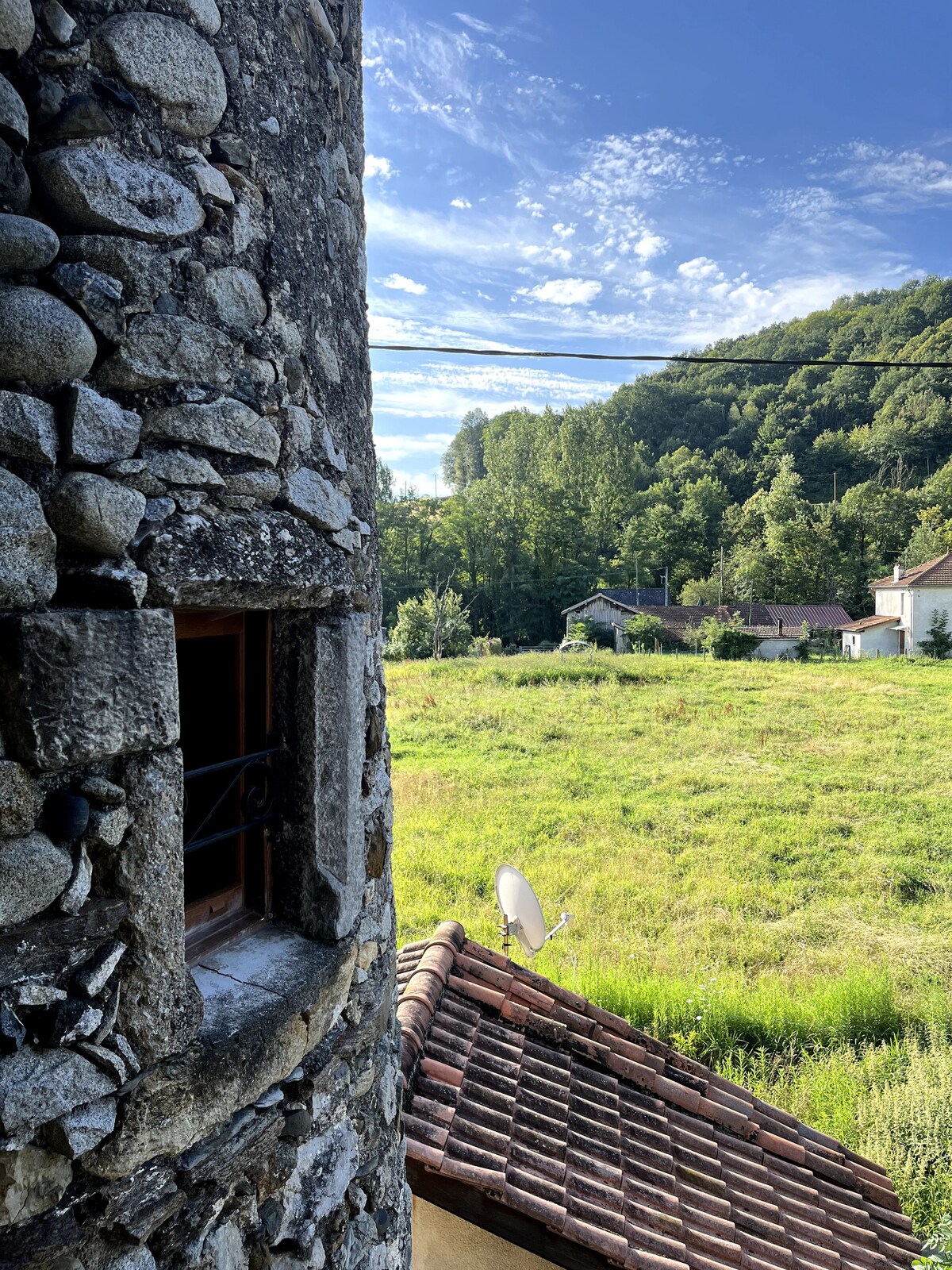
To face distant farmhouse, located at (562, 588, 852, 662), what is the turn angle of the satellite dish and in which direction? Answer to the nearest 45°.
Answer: approximately 45° to its left

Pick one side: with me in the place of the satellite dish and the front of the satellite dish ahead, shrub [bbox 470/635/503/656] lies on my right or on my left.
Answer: on my left

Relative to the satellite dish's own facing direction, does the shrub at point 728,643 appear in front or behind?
in front

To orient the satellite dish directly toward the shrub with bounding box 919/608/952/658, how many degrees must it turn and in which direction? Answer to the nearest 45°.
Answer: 0° — it already faces it

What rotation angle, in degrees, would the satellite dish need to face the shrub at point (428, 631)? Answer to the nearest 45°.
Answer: approximately 45° to its left

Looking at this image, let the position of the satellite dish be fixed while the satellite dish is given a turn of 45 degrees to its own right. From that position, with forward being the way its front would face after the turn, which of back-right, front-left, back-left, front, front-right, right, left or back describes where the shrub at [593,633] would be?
left

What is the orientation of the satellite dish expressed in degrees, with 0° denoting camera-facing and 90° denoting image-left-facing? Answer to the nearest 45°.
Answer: approximately 225°

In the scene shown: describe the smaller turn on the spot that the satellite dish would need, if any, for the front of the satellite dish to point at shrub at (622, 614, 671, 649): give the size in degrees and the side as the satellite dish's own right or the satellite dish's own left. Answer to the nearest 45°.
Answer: approximately 45° to the satellite dish's own left

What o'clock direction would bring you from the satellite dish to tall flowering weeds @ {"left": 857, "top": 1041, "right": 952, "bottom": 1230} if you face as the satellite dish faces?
The tall flowering weeds is roughly at 1 o'clock from the satellite dish.
